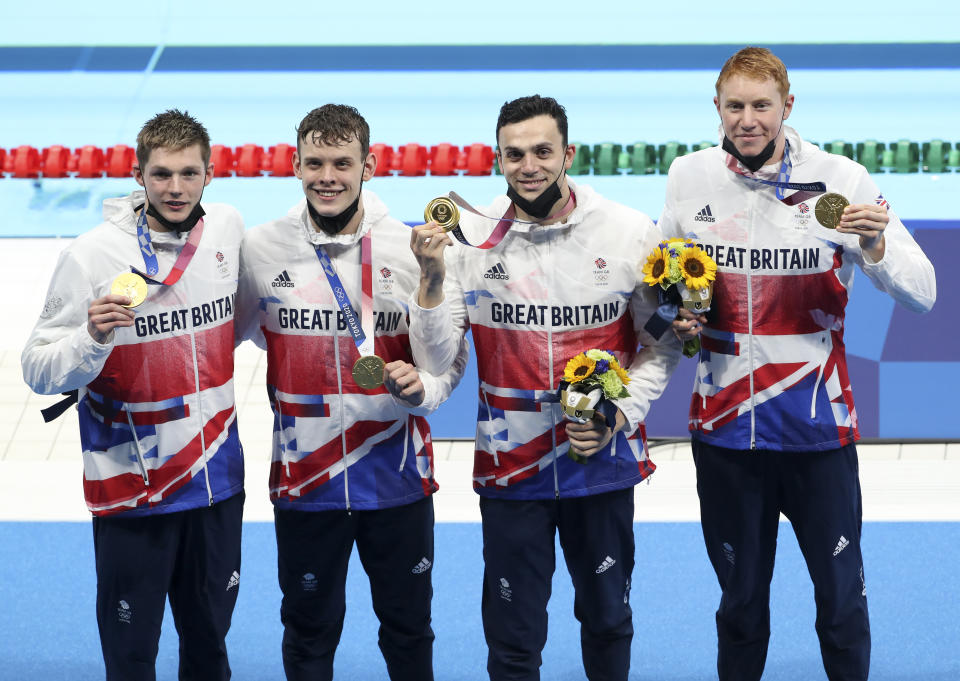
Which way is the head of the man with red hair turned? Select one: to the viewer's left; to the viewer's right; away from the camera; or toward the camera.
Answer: toward the camera

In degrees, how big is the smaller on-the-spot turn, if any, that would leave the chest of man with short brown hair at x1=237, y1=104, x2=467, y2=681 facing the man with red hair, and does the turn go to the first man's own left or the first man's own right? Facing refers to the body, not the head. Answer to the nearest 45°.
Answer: approximately 90° to the first man's own left

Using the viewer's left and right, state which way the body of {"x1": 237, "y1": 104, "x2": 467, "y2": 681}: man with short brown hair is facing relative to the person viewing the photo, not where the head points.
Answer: facing the viewer

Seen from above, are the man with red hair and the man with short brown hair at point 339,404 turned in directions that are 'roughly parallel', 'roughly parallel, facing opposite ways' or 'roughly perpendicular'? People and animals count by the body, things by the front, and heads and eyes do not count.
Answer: roughly parallel

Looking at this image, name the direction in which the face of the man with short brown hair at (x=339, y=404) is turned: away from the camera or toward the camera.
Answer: toward the camera

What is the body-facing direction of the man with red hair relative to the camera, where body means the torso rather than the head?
toward the camera

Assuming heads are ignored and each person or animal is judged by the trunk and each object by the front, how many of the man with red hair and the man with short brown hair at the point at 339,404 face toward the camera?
2

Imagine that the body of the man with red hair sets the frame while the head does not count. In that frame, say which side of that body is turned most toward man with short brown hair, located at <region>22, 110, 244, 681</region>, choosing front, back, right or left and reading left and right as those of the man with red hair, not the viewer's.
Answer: right

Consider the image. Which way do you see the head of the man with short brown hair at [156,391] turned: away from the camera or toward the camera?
toward the camera

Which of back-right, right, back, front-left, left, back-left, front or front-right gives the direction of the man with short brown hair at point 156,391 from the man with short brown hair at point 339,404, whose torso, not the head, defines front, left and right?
right
